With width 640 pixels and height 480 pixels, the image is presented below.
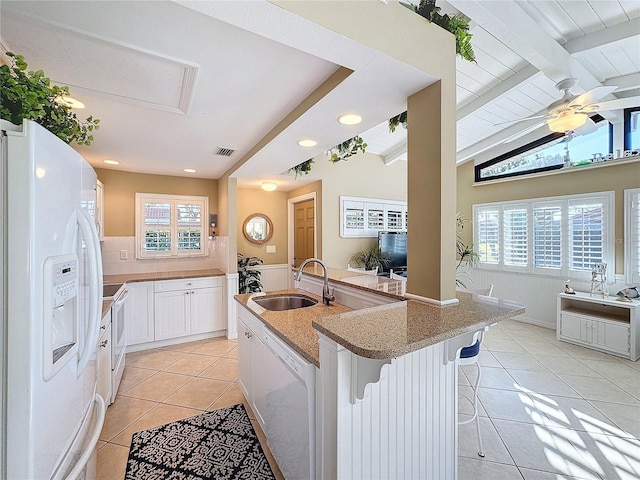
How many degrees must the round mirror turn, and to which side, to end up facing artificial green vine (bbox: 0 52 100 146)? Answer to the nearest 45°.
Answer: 0° — it already faces it

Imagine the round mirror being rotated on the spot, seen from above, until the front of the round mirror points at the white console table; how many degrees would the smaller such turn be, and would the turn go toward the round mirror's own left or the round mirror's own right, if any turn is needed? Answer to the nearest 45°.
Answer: approximately 45° to the round mirror's own left

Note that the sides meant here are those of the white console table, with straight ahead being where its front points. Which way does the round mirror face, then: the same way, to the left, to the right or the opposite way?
to the left

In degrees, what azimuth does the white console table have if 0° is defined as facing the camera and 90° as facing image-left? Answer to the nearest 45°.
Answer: approximately 45°

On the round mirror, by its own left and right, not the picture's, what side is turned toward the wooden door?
left

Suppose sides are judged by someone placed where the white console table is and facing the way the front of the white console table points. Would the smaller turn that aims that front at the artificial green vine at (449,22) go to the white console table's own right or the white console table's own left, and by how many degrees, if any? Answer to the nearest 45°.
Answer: approximately 45° to the white console table's own left

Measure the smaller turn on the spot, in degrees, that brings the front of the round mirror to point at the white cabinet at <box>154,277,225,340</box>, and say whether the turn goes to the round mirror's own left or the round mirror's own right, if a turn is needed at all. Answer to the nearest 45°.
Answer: approximately 45° to the round mirror's own right

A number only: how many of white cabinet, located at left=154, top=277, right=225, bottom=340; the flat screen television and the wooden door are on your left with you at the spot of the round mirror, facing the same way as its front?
2

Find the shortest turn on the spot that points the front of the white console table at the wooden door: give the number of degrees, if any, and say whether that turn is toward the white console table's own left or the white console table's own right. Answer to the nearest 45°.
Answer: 0° — it already faces it

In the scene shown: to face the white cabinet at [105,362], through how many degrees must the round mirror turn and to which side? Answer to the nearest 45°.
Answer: approximately 45° to its right
